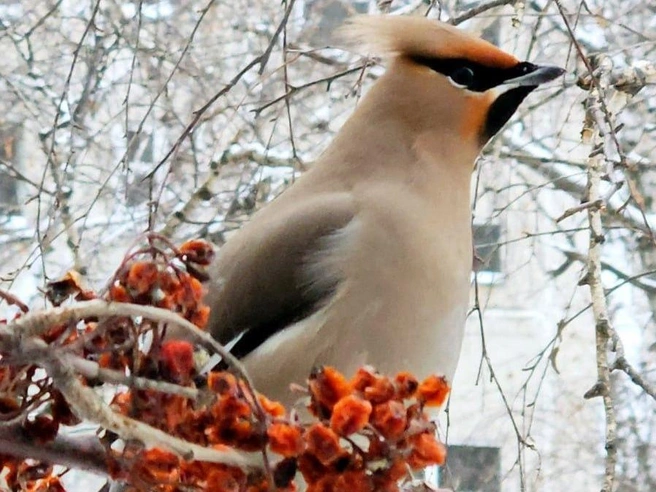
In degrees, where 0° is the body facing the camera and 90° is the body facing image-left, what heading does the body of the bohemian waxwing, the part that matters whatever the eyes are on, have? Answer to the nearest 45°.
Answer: approximately 270°
